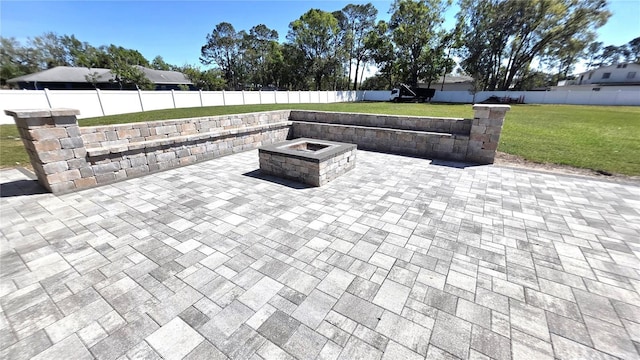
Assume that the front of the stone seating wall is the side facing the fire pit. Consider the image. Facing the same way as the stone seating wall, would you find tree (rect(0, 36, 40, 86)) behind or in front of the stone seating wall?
behind

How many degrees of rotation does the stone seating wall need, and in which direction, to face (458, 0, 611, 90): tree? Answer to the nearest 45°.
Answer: approximately 135° to its left

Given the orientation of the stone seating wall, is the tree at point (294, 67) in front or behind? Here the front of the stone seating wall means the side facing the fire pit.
behind

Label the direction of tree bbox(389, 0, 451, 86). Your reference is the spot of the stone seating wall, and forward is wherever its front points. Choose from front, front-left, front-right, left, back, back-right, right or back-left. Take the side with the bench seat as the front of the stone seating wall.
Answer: back-left

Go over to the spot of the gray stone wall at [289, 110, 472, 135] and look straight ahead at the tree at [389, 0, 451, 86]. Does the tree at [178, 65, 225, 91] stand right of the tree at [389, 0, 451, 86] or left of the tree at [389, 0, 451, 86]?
left

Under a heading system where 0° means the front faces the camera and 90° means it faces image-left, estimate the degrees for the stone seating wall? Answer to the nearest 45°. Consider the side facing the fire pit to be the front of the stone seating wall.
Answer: approximately 0°

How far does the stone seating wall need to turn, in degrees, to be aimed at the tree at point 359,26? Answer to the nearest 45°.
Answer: approximately 135° to its left

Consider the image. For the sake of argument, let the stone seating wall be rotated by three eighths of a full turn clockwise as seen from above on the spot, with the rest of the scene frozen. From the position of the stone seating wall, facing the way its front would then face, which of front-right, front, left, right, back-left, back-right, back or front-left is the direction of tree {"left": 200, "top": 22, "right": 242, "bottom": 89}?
front-right
